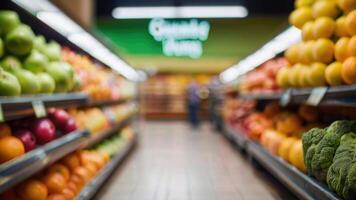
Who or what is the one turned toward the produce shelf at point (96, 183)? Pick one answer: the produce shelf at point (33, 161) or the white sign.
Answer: the white sign

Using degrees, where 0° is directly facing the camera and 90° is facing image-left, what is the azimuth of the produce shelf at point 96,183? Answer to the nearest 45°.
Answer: approximately 315°

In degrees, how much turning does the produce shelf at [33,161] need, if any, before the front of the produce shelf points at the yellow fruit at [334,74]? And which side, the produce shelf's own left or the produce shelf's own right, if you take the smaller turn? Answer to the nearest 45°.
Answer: approximately 45° to the produce shelf's own left

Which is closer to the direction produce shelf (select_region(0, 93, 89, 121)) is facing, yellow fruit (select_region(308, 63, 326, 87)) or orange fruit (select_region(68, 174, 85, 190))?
the yellow fruit

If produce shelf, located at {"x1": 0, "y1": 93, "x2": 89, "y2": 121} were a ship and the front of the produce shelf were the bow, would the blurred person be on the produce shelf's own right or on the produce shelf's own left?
on the produce shelf's own left

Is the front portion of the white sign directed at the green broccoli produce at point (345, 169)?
yes
